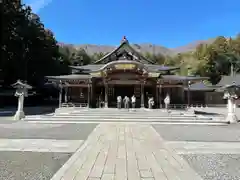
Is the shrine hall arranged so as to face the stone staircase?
yes

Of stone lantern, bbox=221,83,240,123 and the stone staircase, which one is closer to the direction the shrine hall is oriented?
the stone staircase

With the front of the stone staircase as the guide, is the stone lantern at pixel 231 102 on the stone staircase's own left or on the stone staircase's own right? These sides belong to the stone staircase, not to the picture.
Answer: on the stone staircase's own left

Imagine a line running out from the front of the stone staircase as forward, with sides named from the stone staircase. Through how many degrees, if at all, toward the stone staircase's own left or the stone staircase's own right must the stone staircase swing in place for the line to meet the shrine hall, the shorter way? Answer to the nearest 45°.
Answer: approximately 180°

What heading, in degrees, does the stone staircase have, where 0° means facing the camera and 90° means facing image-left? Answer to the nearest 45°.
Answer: approximately 0°
